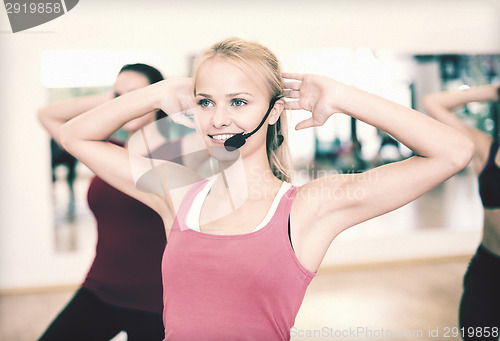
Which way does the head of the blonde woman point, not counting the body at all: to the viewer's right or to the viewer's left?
to the viewer's left

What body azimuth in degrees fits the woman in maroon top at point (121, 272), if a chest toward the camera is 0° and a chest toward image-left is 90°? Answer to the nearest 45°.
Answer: approximately 45°
